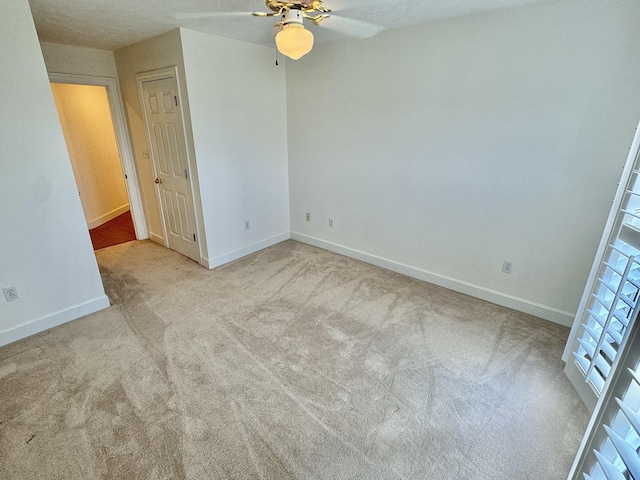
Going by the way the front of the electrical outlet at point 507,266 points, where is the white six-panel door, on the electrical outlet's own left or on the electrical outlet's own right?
on the electrical outlet's own right

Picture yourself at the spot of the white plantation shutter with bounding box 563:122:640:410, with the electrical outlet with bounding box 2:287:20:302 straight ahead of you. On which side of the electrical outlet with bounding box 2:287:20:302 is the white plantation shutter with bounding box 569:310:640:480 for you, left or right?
left

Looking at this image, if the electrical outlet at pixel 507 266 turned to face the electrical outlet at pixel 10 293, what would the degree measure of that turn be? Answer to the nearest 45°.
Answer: approximately 45° to its right

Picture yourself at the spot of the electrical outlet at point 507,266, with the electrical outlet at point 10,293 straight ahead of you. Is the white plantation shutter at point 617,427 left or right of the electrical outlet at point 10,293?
left

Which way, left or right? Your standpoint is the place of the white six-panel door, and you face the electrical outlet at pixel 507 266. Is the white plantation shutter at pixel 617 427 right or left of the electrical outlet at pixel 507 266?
right

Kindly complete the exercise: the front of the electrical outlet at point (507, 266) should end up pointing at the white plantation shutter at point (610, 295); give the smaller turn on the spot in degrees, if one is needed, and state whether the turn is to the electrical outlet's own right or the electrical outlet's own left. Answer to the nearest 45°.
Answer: approximately 45° to the electrical outlet's own left

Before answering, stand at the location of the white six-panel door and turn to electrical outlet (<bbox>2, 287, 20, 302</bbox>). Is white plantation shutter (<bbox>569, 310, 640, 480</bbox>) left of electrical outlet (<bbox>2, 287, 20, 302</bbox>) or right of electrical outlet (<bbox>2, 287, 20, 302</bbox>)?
left

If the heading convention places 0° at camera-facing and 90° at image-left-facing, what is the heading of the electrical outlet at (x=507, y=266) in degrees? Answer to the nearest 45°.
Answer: approximately 0°
